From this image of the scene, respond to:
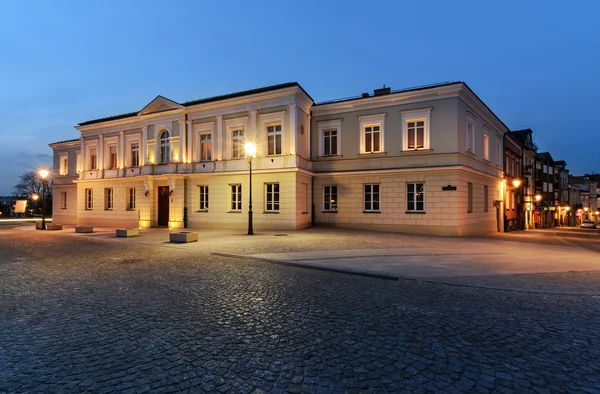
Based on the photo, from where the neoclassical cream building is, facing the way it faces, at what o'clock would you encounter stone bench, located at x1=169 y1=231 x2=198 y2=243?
The stone bench is roughly at 12 o'clock from the neoclassical cream building.

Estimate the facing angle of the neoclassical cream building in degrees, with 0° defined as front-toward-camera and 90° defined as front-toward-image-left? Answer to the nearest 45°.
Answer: approximately 45°
